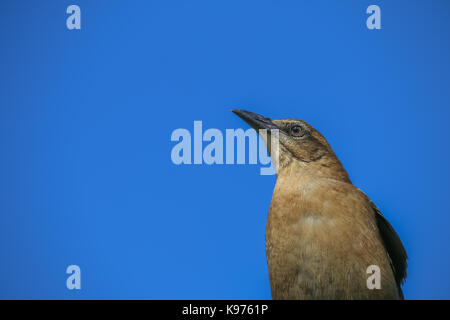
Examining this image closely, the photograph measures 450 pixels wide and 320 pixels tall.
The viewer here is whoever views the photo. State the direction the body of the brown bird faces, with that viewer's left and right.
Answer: facing the viewer and to the left of the viewer
